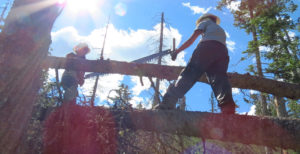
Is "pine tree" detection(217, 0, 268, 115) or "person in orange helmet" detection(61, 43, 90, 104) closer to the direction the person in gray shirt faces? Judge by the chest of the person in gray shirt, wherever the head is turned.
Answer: the person in orange helmet

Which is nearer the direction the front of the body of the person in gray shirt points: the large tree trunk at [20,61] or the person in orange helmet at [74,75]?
the person in orange helmet

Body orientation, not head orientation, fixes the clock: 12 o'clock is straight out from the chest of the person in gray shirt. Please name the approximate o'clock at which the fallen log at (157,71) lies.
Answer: The fallen log is roughly at 12 o'clock from the person in gray shirt.

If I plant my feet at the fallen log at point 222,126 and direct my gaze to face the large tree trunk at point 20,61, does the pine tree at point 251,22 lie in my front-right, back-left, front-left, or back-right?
back-right

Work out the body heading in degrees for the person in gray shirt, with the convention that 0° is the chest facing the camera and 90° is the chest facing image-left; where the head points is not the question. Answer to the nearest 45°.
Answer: approximately 135°

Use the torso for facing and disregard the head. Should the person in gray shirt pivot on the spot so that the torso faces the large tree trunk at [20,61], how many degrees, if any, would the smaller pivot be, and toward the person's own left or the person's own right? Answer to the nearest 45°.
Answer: approximately 90° to the person's own left

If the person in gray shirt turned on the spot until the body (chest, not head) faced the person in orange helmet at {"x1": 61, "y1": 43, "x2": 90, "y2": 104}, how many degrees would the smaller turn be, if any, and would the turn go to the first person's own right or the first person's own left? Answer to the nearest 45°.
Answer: approximately 45° to the first person's own left
